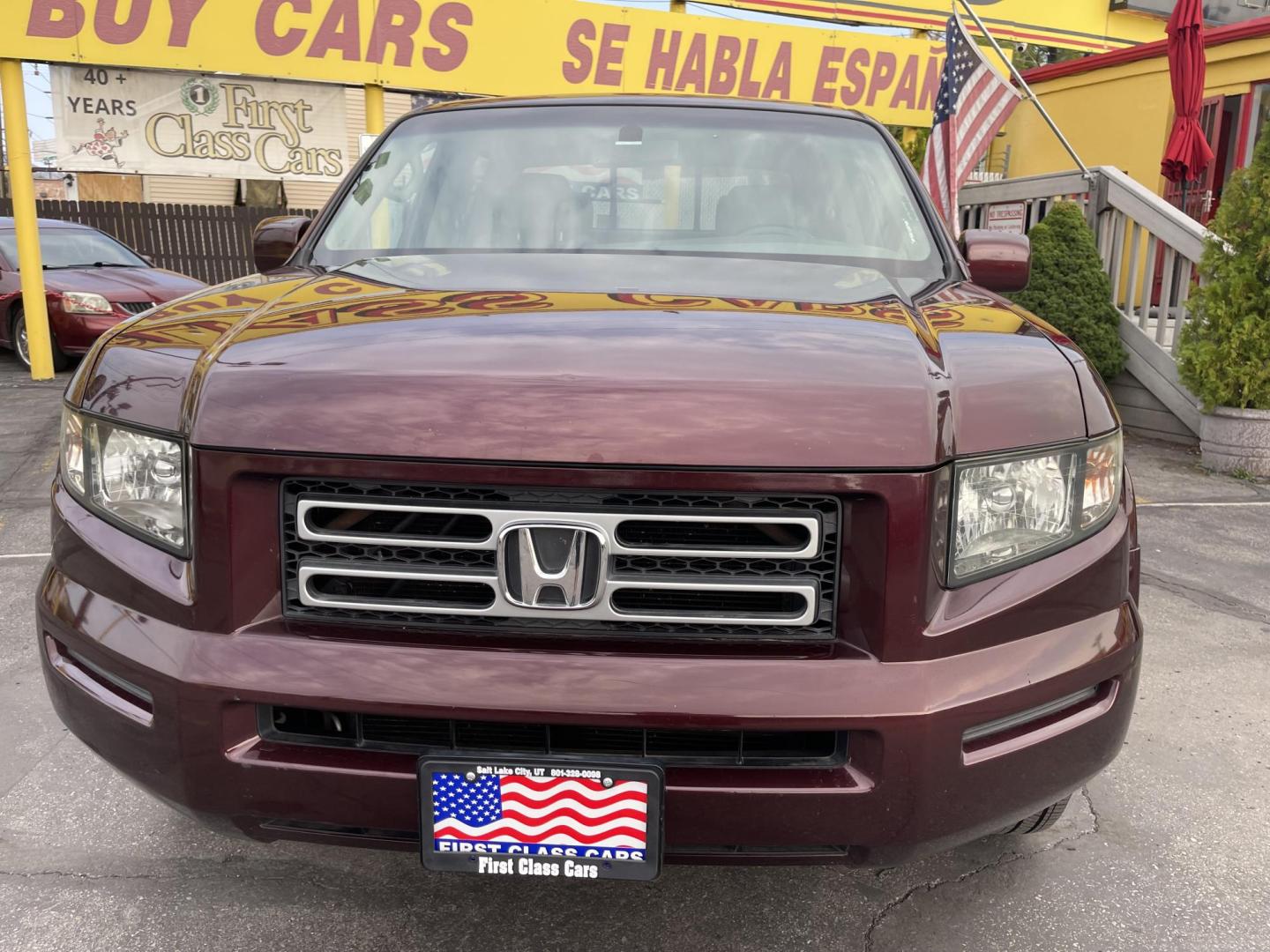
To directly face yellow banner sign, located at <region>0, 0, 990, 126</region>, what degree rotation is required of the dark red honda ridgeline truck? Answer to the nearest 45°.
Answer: approximately 180°

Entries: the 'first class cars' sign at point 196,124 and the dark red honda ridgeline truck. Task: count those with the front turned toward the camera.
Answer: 2

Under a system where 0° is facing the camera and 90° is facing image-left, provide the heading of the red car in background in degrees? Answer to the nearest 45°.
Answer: approximately 315°

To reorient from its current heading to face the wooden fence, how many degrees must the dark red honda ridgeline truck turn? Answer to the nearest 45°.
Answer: approximately 180°

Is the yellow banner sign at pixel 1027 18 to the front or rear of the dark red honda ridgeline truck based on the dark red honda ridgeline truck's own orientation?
to the rear

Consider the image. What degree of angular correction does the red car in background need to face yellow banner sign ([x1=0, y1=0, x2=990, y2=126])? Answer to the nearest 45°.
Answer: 0° — it already faces it

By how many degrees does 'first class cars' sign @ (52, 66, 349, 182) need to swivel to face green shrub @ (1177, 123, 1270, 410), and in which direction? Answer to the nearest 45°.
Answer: approximately 45° to its left

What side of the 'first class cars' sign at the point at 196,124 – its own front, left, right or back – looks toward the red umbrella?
left

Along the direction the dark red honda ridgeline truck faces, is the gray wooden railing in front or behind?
behind

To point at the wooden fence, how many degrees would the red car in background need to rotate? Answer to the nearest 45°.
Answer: approximately 135° to its left

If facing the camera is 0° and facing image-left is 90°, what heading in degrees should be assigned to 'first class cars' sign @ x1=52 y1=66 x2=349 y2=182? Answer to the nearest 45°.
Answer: approximately 0°

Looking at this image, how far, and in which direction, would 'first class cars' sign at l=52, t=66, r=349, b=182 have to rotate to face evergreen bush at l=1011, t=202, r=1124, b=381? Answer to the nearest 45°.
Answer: approximately 45° to its left

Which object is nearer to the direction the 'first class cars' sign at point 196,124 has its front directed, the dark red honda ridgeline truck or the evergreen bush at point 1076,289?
the dark red honda ridgeline truck

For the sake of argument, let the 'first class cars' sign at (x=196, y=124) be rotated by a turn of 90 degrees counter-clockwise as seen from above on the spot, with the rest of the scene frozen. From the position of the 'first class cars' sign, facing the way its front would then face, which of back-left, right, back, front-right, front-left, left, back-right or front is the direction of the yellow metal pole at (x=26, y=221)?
back
